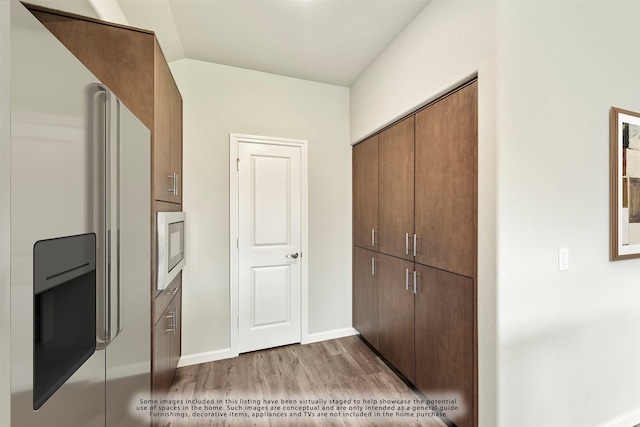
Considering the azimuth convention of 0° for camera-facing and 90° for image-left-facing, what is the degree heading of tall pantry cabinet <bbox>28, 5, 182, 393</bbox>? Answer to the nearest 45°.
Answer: approximately 270°

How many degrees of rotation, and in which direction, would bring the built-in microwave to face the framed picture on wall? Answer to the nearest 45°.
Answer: approximately 45° to its right

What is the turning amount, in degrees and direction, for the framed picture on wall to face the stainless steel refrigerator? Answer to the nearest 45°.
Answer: approximately 45° to its right

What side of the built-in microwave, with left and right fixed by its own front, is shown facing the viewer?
right

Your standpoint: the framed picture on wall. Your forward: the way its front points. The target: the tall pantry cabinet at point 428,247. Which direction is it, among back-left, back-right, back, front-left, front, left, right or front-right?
right

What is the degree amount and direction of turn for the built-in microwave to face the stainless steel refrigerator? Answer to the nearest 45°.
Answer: approximately 90° to its right

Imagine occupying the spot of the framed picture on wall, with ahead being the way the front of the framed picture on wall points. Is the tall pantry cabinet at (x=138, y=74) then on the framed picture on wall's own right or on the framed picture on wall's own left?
on the framed picture on wall's own right
